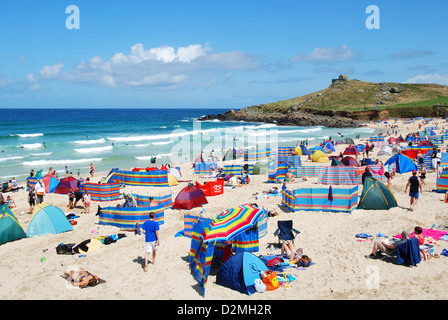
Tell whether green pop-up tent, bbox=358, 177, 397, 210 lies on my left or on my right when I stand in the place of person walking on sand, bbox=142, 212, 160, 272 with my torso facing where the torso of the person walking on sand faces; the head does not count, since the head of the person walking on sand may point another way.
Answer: on my right

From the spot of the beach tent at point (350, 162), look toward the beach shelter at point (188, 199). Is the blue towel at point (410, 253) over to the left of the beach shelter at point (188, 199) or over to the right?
left

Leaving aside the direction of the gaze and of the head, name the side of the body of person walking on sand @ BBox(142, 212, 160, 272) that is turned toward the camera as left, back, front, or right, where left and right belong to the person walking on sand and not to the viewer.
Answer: back

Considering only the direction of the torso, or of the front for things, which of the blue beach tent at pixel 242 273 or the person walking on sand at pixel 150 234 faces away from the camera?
the person walking on sand
